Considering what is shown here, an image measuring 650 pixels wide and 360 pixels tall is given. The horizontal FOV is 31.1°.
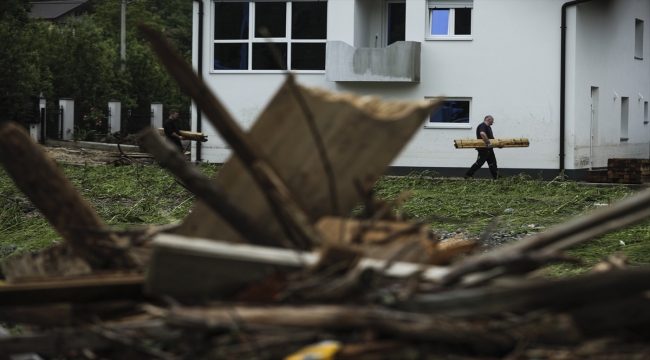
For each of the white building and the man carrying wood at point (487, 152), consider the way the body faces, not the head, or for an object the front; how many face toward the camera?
1

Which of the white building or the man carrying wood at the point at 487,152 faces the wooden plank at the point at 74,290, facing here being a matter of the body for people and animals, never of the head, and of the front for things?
the white building

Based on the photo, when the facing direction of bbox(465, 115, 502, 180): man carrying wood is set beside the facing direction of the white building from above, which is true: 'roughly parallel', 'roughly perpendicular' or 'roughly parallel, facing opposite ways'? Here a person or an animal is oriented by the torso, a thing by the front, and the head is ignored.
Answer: roughly perpendicular

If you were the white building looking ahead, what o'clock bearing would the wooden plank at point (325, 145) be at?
The wooden plank is roughly at 12 o'clock from the white building.

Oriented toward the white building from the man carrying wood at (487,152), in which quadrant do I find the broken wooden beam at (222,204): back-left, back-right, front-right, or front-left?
back-left

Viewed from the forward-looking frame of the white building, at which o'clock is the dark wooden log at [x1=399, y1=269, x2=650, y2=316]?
The dark wooden log is roughly at 12 o'clock from the white building.

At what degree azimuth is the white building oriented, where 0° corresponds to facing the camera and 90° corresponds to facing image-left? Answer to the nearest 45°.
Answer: approximately 0°

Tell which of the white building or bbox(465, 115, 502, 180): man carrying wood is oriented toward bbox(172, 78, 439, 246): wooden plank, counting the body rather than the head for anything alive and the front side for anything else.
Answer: the white building

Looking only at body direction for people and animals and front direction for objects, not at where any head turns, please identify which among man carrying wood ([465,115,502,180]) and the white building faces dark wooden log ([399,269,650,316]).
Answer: the white building

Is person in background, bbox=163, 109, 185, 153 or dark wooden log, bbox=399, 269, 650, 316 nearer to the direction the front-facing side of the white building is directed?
the dark wooden log

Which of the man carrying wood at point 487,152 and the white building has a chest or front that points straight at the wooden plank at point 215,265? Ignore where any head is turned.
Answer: the white building
